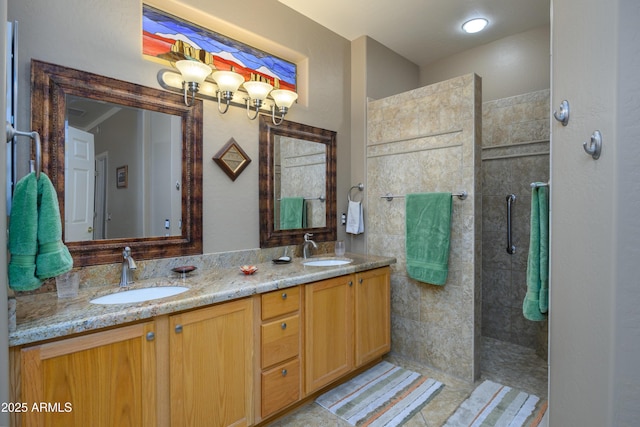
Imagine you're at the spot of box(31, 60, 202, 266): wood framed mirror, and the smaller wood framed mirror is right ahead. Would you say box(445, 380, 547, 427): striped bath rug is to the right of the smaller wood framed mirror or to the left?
right

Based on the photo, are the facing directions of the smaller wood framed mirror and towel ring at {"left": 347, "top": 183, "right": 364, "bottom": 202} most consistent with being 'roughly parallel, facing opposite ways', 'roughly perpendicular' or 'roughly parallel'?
roughly perpendicular

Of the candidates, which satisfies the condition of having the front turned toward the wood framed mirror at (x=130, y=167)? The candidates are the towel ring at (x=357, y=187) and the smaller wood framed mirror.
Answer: the towel ring

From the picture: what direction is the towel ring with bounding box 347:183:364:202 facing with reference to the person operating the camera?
facing the viewer and to the left of the viewer

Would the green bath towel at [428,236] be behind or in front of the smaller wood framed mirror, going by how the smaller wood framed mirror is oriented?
in front

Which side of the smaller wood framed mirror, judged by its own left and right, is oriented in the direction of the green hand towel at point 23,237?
right

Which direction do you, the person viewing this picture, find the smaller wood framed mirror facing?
facing the viewer and to the right of the viewer

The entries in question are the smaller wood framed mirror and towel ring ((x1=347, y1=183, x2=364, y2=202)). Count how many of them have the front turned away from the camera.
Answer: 0

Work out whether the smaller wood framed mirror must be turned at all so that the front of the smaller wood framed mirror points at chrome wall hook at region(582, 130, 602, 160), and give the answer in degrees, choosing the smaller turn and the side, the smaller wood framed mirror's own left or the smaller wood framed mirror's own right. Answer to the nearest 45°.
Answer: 0° — it already faces it

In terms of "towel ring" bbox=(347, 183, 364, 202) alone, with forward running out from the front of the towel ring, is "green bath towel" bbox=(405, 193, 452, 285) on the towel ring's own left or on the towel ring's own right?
on the towel ring's own left

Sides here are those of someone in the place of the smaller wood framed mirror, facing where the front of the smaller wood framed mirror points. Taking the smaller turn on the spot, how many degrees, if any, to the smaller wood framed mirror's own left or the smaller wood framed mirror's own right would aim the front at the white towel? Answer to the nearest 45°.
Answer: approximately 90° to the smaller wood framed mirror's own left

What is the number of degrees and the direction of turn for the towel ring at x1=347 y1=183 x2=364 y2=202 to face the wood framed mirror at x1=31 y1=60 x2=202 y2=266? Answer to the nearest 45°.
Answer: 0° — it already faces it

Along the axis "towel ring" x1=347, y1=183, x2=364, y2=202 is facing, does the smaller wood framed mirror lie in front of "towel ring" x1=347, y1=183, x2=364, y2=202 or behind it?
in front
